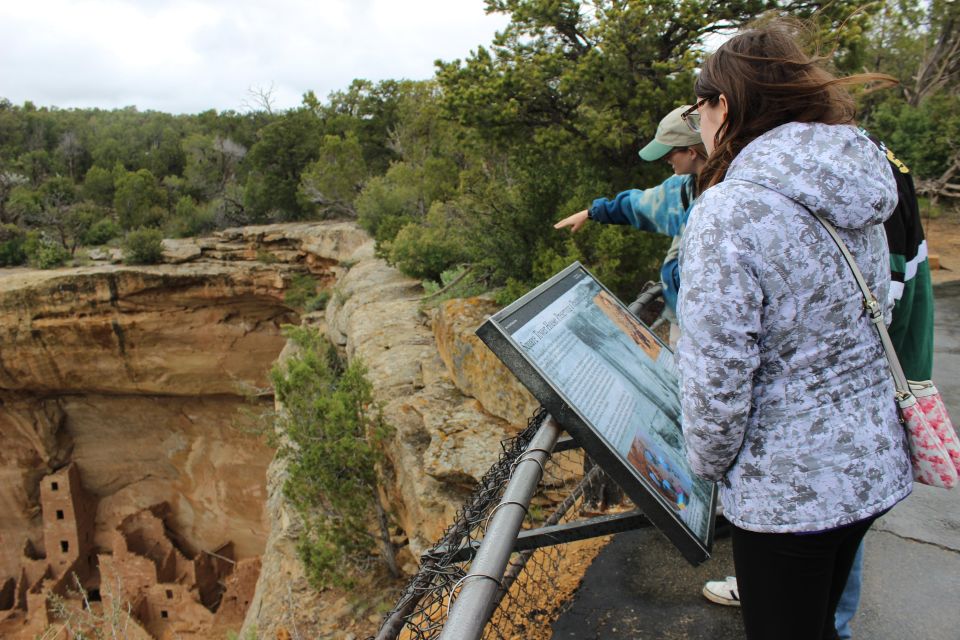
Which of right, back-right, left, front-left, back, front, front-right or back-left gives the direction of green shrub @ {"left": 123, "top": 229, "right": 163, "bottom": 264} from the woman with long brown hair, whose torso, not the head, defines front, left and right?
front

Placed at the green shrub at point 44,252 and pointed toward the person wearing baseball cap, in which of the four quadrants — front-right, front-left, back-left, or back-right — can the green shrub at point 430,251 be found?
front-left

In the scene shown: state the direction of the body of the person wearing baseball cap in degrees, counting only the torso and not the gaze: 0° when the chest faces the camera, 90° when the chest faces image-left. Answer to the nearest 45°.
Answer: approximately 90°

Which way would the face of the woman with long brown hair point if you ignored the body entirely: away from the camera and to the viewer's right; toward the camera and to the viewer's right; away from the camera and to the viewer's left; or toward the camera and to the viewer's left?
away from the camera and to the viewer's left

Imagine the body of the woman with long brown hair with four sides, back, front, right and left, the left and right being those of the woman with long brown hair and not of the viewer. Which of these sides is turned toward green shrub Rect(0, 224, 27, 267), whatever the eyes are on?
front

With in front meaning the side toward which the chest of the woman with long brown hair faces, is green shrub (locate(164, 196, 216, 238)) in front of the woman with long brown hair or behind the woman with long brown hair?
in front

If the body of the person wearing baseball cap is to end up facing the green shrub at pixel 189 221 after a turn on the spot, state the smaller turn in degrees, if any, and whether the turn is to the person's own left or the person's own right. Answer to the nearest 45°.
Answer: approximately 45° to the person's own right

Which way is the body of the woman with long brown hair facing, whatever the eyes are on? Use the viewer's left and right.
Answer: facing away from the viewer and to the left of the viewer

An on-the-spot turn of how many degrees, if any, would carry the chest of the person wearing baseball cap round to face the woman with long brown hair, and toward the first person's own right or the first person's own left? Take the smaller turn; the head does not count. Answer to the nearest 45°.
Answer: approximately 90° to the first person's own left

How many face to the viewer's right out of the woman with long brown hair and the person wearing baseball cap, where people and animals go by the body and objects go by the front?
0
